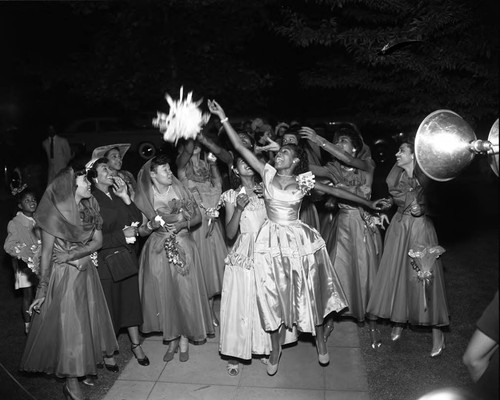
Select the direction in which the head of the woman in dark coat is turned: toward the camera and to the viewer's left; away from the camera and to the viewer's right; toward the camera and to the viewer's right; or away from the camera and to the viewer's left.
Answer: toward the camera and to the viewer's right

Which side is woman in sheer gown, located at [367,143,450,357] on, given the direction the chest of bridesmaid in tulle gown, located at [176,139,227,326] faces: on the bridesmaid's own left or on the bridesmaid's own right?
on the bridesmaid's own left

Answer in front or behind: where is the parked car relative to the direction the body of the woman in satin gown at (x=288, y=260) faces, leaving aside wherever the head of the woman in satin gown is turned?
behind

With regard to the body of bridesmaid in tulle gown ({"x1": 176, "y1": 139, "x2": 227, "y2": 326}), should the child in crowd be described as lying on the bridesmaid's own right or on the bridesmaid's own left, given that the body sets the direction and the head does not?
on the bridesmaid's own right

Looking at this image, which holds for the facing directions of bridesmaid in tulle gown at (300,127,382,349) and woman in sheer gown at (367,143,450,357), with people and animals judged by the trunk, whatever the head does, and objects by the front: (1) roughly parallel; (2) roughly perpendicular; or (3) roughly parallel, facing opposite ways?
roughly parallel

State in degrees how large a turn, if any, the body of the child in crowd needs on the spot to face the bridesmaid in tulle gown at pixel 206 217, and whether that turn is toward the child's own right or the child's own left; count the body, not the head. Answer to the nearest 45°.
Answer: approximately 45° to the child's own left

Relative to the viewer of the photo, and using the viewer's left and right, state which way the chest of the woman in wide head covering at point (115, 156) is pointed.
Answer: facing the viewer and to the right of the viewer

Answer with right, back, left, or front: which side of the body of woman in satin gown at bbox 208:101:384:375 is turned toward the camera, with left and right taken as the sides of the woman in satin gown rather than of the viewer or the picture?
front

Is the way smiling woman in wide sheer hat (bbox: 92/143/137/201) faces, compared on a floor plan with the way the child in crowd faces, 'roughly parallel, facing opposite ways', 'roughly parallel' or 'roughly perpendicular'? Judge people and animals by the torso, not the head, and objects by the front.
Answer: roughly parallel

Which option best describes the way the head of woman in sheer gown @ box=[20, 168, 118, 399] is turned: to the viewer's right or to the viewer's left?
to the viewer's right

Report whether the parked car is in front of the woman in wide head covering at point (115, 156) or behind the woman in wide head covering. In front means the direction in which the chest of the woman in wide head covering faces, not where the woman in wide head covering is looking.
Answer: behind

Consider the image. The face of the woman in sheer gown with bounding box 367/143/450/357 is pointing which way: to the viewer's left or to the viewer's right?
to the viewer's left
